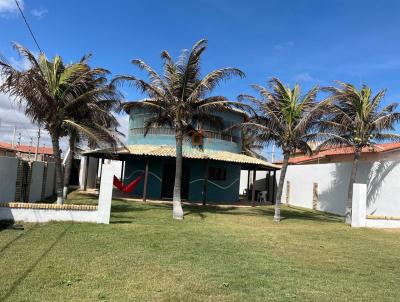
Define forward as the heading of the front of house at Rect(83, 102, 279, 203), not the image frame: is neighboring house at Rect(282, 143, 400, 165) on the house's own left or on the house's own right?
on the house's own left

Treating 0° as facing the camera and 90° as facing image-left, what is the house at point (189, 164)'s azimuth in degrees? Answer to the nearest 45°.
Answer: approximately 0°

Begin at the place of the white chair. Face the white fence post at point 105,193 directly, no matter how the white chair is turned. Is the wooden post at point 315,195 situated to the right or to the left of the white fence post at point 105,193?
left

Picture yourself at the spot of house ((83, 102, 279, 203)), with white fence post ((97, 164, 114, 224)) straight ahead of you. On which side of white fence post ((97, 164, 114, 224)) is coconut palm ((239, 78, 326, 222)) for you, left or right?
left

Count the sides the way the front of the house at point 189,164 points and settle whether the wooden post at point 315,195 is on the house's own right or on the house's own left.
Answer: on the house's own left

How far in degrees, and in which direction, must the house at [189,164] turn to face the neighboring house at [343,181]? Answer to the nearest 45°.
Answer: approximately 90° to its left

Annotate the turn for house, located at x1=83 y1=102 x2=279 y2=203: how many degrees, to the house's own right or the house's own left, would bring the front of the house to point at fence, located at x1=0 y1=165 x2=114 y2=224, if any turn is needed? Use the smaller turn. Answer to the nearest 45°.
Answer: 0° — it already faces it

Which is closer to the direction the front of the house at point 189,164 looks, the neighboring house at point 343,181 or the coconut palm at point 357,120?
the coconut palm
